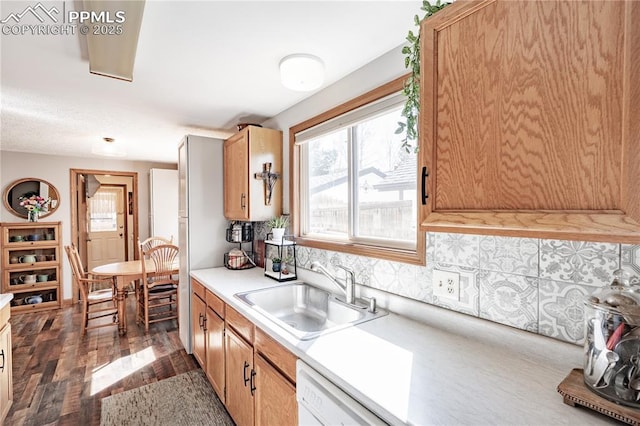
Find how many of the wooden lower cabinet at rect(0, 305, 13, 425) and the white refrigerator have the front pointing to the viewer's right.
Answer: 1

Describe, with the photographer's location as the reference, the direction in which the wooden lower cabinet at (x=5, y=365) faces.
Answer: facing to the right of the viewer

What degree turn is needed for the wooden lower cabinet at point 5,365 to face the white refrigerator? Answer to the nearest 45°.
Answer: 0° — it already faces it

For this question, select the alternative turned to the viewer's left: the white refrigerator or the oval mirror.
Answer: the white refrigerator

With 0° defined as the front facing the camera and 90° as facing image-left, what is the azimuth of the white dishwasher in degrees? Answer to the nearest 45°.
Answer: approximately 45°

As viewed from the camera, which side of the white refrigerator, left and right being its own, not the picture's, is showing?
left

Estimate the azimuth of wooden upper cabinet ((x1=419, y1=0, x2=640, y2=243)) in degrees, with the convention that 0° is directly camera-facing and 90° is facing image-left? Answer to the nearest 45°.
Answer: approximately 45°

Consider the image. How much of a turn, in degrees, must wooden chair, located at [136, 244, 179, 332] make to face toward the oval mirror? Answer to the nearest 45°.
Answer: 0° — it already faces it

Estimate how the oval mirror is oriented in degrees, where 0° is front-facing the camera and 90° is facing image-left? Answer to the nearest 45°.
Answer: approximately 0°
